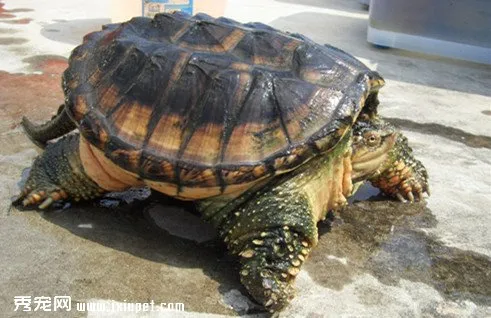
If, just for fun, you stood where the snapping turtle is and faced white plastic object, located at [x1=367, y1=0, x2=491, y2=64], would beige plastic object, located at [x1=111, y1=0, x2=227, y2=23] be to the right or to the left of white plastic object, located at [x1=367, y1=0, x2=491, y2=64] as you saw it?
left

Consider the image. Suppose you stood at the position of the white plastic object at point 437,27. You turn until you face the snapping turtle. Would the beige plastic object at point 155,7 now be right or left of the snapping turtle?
right

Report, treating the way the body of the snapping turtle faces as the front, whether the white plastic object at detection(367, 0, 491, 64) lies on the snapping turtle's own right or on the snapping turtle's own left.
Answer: on the snapping turtle's own left

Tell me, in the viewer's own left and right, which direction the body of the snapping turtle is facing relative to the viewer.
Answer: facing the viewer and to the right of the viewer

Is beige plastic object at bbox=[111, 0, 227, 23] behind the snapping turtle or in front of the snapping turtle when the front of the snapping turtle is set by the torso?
behind
